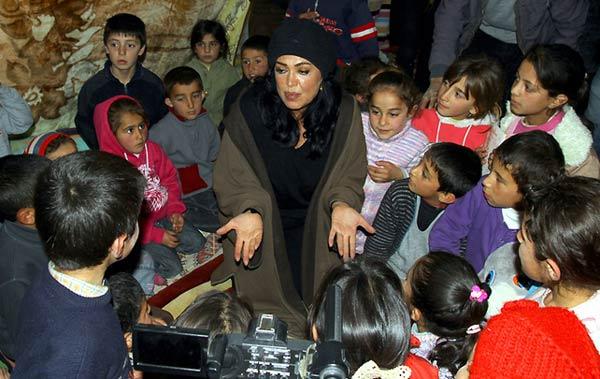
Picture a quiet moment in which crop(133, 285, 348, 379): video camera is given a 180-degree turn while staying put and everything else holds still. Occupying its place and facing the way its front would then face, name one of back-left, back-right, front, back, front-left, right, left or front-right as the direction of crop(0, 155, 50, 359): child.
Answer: back-right

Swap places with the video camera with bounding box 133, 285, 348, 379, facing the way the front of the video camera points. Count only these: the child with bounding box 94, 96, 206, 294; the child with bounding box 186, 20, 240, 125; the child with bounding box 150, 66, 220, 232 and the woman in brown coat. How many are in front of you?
4

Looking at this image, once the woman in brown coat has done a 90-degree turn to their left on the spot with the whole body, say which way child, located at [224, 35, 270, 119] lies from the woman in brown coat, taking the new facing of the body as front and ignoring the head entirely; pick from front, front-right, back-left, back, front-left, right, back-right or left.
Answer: left

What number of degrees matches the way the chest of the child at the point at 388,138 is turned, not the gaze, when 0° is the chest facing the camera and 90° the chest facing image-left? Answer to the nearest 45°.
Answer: approximately 45°

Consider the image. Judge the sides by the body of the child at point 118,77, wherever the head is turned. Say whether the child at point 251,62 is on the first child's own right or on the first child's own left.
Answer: on the first child's own left

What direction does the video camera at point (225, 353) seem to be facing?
away from the camera

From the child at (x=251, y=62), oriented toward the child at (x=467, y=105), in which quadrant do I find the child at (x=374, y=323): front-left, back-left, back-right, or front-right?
front-right

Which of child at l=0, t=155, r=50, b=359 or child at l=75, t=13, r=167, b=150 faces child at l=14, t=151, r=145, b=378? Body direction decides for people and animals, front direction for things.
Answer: child at l=75, t=13, r=167, b=150

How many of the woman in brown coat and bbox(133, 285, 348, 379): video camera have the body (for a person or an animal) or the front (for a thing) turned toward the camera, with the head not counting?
1

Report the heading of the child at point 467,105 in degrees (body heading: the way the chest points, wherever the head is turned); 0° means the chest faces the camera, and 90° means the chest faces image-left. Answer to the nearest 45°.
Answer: approximately 45°

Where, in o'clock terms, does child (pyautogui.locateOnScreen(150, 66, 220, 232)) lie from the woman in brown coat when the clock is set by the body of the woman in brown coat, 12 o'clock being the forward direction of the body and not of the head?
The child is roughly at 5 o'clock from the woman in brown coat.

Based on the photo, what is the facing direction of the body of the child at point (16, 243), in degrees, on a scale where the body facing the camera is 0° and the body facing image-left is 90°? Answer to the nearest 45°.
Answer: approximately 225°

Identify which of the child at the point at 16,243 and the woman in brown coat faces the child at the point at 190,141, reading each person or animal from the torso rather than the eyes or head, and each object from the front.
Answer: the child at the point at 16,243

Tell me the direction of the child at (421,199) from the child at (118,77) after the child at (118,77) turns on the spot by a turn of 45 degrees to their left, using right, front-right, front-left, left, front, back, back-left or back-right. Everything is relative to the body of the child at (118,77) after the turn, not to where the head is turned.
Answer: front

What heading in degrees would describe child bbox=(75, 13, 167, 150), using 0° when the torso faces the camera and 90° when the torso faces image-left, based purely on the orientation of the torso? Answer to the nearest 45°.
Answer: approximately 0°

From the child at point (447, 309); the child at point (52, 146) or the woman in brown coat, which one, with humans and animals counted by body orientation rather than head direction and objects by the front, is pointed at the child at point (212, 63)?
the child at point (447, 309)

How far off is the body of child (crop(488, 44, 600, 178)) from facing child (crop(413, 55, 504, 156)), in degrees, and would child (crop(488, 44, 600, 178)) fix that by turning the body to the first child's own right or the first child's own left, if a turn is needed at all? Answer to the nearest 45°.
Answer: approximately 45° to the first child's own right
